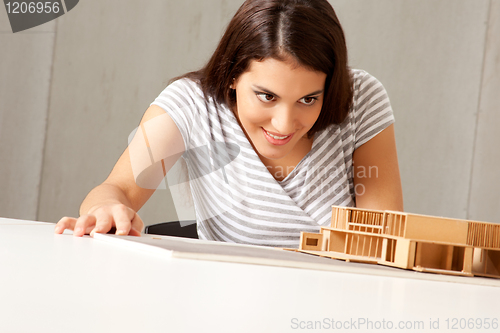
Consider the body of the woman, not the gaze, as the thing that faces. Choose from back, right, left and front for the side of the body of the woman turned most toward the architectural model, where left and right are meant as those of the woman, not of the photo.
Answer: front

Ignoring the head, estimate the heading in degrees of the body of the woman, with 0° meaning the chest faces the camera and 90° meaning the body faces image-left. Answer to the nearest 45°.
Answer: approximately 0°

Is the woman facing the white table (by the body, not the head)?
yes
